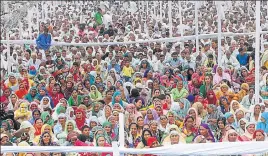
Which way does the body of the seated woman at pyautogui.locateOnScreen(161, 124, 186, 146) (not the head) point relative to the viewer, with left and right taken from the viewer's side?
facing the viewer

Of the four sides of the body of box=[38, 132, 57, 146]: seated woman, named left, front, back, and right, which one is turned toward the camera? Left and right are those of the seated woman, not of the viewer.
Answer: front

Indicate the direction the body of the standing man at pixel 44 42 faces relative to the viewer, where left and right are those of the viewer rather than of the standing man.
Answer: facing the viewer

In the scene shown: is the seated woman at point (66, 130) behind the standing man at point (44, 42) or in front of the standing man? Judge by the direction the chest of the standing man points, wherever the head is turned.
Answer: in front

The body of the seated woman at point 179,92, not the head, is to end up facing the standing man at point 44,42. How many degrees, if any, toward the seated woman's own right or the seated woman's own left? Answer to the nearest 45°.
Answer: approximately 135° to the seated woman's own right

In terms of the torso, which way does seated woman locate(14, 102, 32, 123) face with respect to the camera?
toward the camera

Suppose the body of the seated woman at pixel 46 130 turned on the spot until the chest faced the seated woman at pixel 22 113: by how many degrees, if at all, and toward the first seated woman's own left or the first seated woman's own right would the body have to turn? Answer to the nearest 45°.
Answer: approximately 180°
